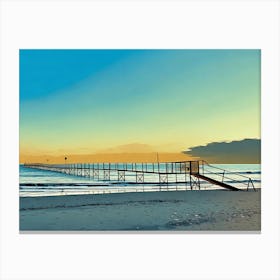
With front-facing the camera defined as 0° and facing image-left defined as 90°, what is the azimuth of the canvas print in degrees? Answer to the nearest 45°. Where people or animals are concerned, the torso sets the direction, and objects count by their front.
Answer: approximately 0°
